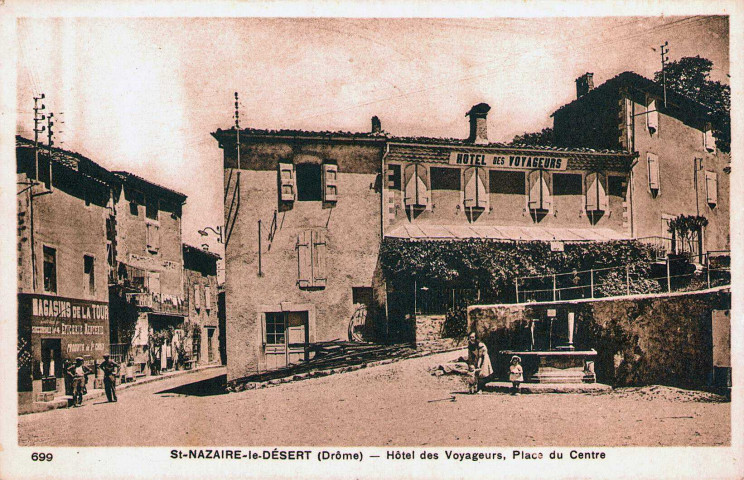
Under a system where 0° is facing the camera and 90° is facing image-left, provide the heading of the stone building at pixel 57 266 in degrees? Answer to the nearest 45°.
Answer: approximately 315°

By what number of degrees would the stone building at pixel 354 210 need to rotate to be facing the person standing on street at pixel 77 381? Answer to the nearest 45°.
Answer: approximately 45° to its right

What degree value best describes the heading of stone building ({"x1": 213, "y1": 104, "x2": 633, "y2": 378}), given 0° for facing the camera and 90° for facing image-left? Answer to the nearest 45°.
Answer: approximately 0°

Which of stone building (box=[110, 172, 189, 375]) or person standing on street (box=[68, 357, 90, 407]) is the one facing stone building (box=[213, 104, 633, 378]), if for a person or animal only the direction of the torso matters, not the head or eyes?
stone building (box=[110, 172, 189, 375])

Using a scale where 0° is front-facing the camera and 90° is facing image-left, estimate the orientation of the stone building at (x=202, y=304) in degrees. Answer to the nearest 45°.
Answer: approximately 315°

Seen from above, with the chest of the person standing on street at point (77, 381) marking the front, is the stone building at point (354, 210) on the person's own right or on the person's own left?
on the person's own left

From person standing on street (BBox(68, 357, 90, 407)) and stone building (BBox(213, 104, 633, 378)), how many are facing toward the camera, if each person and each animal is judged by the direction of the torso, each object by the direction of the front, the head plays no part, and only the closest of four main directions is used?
2
